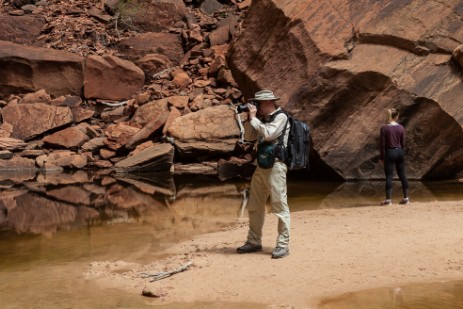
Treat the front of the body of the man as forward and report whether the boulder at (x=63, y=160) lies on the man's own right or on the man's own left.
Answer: on the man's own right

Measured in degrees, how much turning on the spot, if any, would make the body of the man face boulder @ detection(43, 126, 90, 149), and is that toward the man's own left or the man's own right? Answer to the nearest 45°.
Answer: approximately 90° to the man's own right

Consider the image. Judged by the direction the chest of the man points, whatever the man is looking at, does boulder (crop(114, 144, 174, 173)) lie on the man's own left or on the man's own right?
on the man's own right

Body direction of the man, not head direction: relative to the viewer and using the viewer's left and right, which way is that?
facing the viewer and to the left of the viewer

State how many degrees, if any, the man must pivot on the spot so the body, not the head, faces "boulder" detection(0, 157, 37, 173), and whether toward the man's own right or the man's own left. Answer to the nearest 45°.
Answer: approximately 90° to the man's own right

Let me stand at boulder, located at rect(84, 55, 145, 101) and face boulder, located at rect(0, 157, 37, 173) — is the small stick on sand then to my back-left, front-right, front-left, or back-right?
front-left

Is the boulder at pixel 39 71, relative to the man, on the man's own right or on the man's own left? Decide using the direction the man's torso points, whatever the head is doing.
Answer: on the man's own right

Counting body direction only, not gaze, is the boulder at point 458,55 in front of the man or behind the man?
behind

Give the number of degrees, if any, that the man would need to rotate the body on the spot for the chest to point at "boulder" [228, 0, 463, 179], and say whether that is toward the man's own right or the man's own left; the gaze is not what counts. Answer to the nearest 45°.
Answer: approximately 135° to the man's own right

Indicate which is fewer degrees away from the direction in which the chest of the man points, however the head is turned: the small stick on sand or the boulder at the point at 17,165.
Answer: the small stick on sand

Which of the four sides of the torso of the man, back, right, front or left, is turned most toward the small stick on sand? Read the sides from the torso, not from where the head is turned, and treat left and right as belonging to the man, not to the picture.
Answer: front

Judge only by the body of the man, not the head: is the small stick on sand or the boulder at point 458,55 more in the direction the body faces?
the small stick on sand

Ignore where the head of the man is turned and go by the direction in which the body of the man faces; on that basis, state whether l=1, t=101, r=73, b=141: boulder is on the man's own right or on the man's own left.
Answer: on the man's own right
